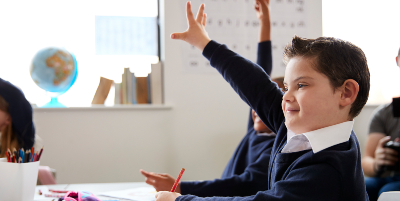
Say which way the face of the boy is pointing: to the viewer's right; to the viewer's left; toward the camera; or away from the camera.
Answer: to the viewer's left

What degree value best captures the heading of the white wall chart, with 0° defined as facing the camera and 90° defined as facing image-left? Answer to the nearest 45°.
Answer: approximately 0°

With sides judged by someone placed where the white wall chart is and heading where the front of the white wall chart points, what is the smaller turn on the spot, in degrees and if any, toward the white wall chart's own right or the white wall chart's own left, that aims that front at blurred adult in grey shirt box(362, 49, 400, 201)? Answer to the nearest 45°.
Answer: approximately 45° to the white wall chart's own left

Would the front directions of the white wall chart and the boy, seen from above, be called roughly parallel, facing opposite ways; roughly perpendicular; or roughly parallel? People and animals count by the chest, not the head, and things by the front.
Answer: roughly perpendicular

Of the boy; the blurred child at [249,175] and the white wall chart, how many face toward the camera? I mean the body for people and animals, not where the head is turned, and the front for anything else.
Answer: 1

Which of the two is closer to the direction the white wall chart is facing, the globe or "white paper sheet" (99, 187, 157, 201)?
the white paper sheet

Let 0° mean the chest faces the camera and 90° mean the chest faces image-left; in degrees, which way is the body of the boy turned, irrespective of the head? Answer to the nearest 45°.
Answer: approximately 90°

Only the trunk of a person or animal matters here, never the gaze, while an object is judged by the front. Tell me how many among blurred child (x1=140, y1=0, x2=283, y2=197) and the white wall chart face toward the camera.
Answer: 1

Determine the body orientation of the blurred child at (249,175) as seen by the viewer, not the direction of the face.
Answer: to the viewer's left

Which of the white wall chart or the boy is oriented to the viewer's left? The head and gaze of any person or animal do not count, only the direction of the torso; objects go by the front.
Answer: the boy
